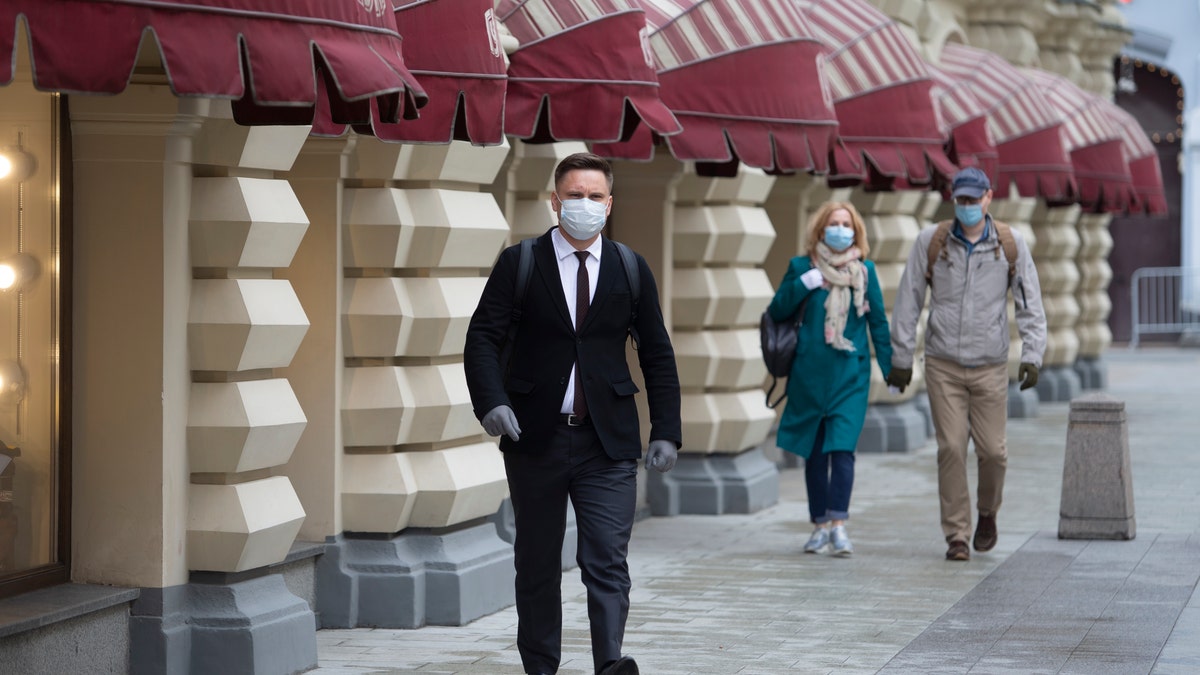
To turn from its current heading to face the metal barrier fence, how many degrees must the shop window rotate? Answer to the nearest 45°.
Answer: approximately 90° to its left

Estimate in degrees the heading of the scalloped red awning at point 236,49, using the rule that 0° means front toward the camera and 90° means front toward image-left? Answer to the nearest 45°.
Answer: approximately 315°

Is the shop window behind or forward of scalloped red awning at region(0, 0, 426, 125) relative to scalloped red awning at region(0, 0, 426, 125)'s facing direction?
behind

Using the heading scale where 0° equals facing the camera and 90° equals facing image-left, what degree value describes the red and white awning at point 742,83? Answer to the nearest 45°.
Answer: approximately 315°

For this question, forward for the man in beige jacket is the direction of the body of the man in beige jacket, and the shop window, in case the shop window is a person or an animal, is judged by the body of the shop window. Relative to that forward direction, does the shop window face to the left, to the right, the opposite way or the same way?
to the left

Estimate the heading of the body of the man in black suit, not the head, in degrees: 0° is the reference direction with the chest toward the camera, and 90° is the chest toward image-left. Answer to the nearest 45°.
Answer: approximately 0°

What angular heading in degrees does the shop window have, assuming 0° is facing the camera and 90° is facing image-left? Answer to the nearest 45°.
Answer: approximately 315°

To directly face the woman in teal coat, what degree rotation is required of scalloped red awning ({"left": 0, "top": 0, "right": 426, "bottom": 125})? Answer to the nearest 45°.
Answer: approximately 90° to its left
